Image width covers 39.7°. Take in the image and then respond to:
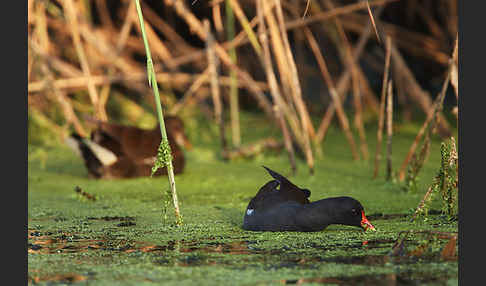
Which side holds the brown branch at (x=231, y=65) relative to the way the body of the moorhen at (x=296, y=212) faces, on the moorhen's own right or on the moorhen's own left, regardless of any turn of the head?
on the moorhen's own left

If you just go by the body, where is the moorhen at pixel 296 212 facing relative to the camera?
to the viewer's right

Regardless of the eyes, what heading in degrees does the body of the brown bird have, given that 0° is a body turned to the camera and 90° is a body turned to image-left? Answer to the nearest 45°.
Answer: approximately 270°

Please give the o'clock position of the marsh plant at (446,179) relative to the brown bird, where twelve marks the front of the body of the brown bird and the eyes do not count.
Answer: The marsh plant is roughly at 2 o'clock from the brown bird.

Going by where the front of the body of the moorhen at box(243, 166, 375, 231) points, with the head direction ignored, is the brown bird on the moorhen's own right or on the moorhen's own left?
on the moorhen's own left

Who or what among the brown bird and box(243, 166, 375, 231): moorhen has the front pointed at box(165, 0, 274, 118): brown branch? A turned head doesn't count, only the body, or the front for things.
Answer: the brown bird

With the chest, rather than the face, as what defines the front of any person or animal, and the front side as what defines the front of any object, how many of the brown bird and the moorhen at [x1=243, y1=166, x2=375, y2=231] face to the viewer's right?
2

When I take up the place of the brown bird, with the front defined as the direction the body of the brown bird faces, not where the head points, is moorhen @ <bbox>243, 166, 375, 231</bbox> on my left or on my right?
on my right

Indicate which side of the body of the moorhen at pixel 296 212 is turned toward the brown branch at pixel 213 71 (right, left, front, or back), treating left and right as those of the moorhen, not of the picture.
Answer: left
